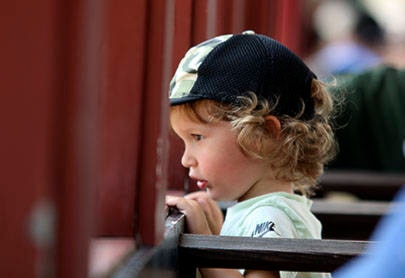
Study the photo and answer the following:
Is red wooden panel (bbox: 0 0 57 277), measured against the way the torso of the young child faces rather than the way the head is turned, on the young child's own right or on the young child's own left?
on the young child's own left

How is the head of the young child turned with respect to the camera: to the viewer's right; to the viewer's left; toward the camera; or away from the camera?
to the viewer's left

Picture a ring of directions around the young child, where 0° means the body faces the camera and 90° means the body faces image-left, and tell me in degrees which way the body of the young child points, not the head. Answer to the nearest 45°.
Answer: approximately 90°

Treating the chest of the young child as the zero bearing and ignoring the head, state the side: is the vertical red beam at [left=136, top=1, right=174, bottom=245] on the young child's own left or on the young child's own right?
on the young child's own right
